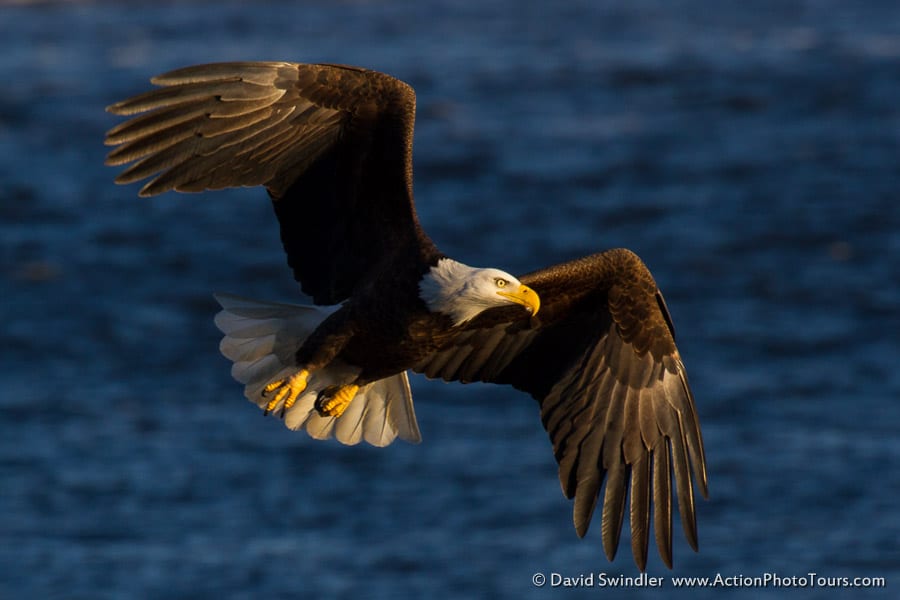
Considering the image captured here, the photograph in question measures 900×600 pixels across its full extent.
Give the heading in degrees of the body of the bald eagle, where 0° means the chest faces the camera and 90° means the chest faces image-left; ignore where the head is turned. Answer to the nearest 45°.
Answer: approximately 315°
